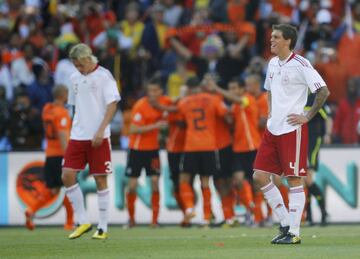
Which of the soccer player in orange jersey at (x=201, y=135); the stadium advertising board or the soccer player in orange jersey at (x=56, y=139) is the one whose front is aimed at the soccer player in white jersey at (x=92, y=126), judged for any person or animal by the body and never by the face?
the stadium advertising board

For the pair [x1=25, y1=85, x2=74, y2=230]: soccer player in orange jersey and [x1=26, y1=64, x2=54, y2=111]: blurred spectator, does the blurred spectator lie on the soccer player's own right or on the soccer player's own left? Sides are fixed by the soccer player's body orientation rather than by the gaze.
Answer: on the soccer player's own left

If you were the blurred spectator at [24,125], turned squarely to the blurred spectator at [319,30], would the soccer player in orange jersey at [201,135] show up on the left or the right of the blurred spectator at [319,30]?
right

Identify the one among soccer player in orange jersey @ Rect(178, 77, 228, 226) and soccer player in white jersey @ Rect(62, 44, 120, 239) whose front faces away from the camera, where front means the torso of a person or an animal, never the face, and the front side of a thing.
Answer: the soccer player in orange jersey

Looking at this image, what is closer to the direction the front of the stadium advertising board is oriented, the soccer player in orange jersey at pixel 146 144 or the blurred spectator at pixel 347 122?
the soccer player in orange jersey

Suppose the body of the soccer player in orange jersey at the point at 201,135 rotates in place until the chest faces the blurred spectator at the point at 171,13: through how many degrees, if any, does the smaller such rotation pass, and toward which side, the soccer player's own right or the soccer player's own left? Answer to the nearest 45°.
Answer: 0° — they already face them

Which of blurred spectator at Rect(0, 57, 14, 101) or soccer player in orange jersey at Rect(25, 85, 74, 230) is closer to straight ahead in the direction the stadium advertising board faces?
the soccer player in orange jersey

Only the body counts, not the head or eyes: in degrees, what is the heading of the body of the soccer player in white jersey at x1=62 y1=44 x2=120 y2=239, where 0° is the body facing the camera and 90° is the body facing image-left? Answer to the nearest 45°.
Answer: approximately 45°

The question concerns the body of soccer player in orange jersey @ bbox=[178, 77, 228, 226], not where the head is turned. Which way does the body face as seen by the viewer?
away from the camera
